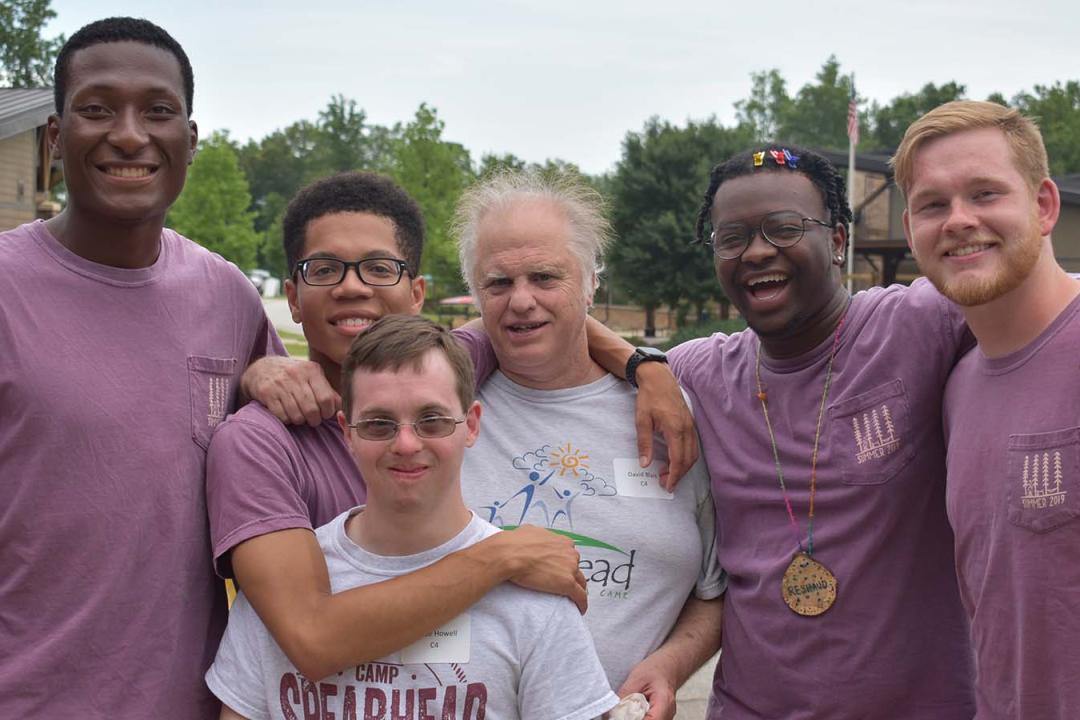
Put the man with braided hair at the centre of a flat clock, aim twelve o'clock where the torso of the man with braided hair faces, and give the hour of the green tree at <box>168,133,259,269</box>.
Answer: The green tree is roughly at 5 o'clock from the man with braided hair.

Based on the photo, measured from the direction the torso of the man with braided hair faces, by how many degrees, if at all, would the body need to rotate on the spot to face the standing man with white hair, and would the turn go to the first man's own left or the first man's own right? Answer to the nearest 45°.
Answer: approximately 90° to the first man's own right

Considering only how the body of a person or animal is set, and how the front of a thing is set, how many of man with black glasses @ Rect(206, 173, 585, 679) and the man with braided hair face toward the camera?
2

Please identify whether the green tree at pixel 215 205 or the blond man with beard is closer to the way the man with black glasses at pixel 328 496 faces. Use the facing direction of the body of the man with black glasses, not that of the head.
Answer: the blond man with beard

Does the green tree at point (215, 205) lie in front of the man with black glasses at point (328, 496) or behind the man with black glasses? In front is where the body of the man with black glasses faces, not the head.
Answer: behind

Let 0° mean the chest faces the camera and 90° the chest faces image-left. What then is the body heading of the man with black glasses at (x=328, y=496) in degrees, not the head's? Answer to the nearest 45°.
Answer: approximately 0°

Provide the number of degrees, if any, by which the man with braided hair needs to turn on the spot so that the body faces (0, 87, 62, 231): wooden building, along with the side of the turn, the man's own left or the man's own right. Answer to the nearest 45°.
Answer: approximately 135° to the man's own right

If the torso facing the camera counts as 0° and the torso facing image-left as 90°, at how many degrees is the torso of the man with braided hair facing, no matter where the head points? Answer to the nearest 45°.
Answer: approximately 0°

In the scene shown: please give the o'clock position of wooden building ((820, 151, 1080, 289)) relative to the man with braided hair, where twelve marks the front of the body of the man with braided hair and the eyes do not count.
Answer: The wooden building is roughly at 6 o'clock from the man with braided hair.
